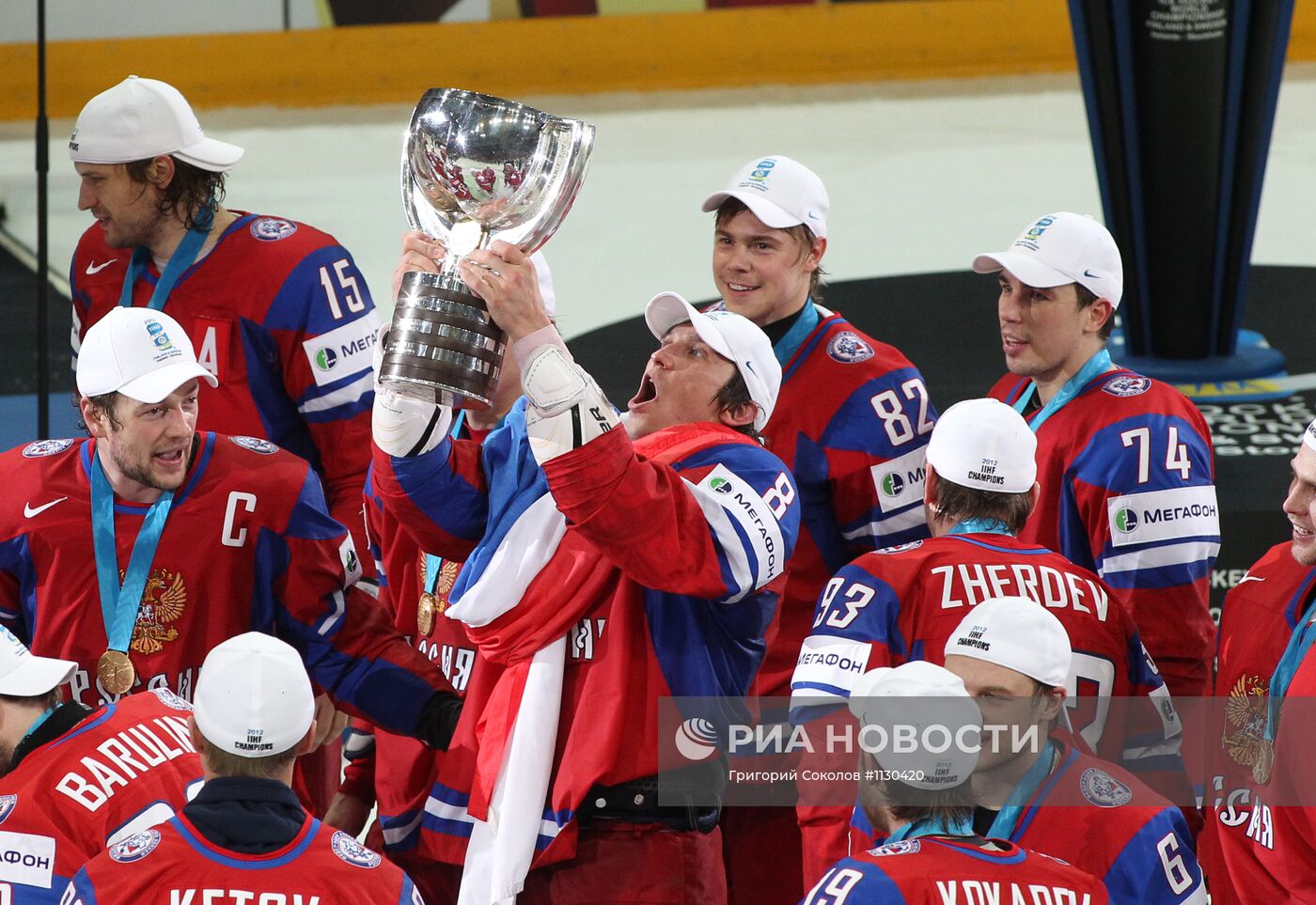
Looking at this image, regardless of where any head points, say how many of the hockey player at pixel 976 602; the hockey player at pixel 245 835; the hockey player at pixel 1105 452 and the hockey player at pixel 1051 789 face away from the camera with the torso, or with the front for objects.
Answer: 2

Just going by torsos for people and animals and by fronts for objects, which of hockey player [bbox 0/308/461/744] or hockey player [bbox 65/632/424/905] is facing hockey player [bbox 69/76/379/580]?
hockey player [bbox 65/632/424/905]

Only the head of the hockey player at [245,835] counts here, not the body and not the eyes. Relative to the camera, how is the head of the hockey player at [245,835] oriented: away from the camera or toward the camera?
away from the camera

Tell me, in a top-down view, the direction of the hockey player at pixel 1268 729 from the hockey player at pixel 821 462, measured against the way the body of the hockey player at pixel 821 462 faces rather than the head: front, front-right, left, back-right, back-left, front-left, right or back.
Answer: left

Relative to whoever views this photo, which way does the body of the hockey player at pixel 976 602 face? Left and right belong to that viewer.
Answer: facing away from the viewer

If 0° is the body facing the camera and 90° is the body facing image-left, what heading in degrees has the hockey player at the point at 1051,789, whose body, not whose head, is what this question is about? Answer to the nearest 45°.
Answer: approximately 45°

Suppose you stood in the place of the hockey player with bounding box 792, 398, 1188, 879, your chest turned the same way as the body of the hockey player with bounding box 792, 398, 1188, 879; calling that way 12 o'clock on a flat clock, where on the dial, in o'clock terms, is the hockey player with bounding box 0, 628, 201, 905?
the hockey player with bounding box 0, 628, 201, 905 is roughly at 8 o'clock from the hockey player with bounding box 792, 398, 1188, 879.

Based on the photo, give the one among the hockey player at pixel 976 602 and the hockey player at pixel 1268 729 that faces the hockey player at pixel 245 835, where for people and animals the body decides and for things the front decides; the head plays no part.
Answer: the hockey player at pixel 1268 729

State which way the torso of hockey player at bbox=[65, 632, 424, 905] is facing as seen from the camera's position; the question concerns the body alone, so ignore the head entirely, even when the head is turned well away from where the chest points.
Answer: away from the camera

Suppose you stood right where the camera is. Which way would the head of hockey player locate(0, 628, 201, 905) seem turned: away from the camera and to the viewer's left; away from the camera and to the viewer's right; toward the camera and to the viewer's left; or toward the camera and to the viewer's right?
away from the camera and to the viewer's left

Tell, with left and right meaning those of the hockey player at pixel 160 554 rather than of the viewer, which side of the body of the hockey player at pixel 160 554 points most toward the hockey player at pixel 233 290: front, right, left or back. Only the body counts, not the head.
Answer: back

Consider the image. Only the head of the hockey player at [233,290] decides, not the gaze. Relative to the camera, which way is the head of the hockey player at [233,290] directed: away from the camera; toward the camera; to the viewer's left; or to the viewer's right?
to the viewer's left

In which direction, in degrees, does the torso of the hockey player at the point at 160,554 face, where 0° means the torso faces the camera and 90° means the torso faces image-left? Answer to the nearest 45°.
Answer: approximately 0°

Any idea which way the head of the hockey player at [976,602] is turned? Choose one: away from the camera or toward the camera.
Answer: away from the camera
